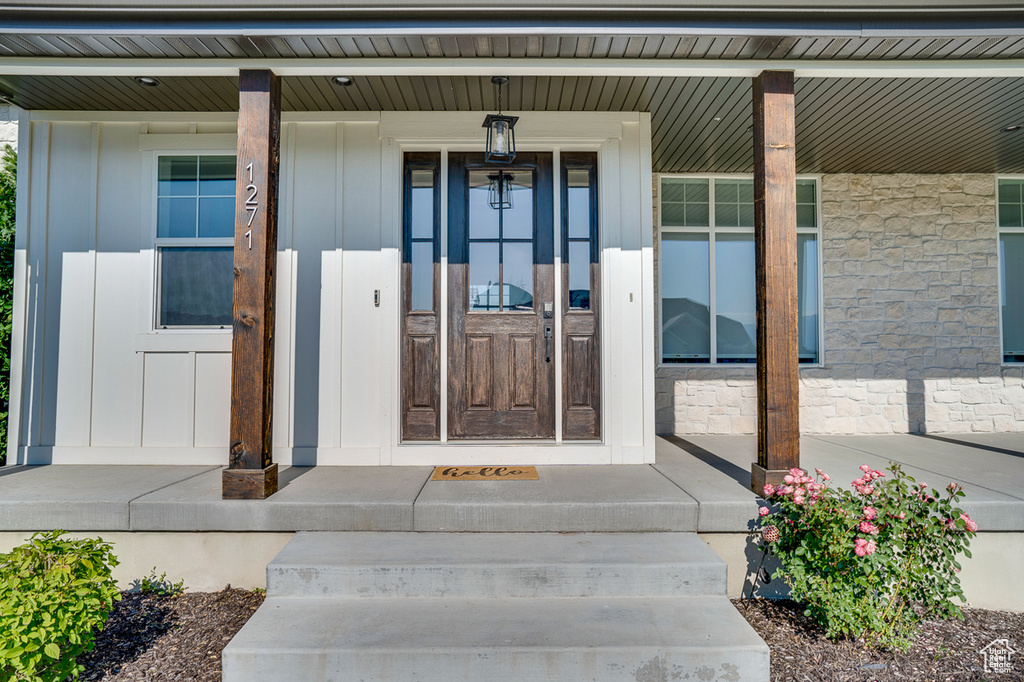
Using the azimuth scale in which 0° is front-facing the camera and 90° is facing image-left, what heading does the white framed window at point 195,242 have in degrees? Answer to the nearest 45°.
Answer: approximately 0°

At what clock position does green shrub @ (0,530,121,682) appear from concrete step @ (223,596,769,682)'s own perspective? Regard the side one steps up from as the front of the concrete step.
The green shrub is roughly at 3 o'clock from the concrete step.

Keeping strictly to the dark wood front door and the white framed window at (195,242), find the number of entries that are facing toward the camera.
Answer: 2

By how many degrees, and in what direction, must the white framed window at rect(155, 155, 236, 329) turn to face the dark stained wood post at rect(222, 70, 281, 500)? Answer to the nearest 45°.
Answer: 0° — it already faces it

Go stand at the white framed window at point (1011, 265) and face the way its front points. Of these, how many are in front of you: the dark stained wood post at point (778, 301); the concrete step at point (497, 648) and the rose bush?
3

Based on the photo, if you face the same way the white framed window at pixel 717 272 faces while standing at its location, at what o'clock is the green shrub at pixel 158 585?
The green shrub is roughly at 1 o'clock from the white framed window.

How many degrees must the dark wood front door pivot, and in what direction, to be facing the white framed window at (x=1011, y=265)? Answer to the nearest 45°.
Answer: approximately 90° to its left

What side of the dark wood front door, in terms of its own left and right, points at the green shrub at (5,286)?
right

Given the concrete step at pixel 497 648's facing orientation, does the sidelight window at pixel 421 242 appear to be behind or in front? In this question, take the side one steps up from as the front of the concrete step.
behind

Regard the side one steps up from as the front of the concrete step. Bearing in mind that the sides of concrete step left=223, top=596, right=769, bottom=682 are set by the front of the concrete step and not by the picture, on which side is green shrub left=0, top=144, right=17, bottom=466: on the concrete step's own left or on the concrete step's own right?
on the concrete step's own right
